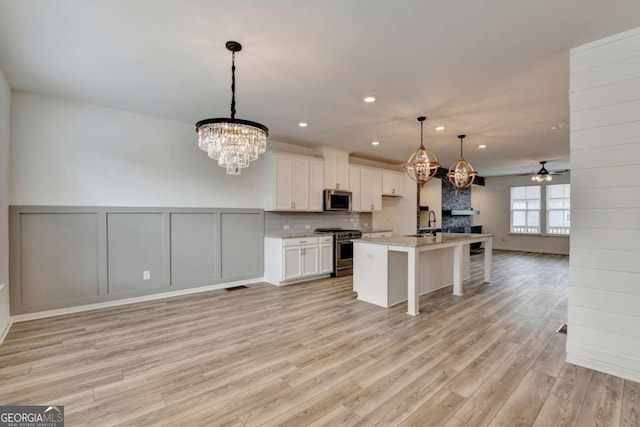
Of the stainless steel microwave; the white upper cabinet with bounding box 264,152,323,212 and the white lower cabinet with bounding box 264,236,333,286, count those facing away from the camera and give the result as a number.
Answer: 0

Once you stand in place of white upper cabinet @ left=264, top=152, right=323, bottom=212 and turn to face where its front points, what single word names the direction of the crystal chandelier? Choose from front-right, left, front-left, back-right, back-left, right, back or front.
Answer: front-right

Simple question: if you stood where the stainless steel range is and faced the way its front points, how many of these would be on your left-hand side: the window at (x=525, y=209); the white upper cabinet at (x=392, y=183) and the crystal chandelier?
2

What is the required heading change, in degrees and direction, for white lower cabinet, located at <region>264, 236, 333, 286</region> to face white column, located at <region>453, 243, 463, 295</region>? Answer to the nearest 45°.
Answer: approximately 45° to its left

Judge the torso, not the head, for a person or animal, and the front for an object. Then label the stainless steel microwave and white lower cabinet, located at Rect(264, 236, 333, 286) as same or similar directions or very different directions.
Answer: same or similar directions

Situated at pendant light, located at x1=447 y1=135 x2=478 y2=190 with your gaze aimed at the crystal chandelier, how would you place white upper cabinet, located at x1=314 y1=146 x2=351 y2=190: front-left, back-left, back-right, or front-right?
front-right

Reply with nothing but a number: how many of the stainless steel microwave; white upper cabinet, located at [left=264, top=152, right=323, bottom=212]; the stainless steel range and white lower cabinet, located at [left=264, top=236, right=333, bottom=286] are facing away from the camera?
0

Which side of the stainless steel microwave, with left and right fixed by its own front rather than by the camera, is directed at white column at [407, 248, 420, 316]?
front

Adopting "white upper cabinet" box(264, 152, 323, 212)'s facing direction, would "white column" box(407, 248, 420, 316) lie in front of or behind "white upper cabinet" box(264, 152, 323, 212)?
in front

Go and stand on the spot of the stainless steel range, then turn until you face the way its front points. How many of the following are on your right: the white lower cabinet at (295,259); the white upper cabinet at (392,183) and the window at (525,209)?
1

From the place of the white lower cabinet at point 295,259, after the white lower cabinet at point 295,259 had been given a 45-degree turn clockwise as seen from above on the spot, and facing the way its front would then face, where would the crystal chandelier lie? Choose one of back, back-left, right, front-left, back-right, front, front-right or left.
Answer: front

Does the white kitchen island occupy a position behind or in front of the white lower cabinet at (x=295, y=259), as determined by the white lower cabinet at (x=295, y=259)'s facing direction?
in front

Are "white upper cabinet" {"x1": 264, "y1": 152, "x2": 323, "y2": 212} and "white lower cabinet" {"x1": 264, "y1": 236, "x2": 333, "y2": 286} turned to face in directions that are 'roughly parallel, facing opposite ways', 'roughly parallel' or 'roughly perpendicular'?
roughly parallel

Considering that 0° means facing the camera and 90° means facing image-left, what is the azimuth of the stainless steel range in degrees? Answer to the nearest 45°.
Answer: approximately 315°

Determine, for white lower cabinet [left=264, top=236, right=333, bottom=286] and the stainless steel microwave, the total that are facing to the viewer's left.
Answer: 0

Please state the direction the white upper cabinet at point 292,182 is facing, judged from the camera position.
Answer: facing the viewer and to the right of the viewer

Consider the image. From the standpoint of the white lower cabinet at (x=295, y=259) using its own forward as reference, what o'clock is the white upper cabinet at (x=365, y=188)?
The white upper cabinet is roughly at 9 o'clock from the white lower cabinet.
